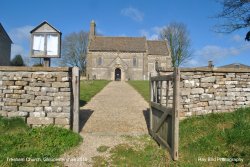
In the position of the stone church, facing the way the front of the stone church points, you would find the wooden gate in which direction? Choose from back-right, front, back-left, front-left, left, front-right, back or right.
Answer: front

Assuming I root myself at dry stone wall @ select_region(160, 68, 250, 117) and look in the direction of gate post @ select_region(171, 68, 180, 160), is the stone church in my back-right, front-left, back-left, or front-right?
back-right

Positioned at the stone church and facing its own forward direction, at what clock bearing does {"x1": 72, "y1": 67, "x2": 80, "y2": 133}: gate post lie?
The gate post is roughly at 12 o'clock from the stone church.

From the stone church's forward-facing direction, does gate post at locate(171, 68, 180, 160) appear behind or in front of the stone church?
in front

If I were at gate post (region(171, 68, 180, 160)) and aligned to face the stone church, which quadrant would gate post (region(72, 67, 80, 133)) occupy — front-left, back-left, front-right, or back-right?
front-left

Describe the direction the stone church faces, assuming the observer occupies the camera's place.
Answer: facing the viewer

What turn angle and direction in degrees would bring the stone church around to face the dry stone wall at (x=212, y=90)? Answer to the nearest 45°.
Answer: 0° — it already faces it

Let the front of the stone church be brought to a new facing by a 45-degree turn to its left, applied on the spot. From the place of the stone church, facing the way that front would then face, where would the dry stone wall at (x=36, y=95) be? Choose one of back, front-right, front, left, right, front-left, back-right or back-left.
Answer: front-right
